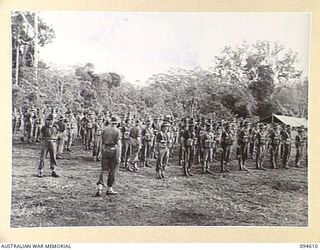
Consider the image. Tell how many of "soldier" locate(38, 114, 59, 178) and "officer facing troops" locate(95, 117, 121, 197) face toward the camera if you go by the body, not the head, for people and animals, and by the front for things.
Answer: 1

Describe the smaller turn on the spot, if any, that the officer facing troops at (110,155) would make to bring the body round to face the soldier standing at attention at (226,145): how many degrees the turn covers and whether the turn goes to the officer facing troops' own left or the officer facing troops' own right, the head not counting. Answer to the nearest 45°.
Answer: approximately 45° to the officer facing troops' own right

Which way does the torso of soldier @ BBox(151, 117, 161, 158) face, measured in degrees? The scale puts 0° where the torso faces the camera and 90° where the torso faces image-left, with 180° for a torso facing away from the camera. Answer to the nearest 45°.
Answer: approximately 45°

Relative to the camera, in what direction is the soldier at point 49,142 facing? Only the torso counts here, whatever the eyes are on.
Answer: toward the camera

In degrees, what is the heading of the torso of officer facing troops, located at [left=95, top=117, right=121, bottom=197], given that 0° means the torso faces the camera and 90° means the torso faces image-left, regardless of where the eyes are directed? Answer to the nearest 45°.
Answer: approximately 225°

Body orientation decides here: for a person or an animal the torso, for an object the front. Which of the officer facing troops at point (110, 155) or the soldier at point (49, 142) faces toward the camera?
the soldier

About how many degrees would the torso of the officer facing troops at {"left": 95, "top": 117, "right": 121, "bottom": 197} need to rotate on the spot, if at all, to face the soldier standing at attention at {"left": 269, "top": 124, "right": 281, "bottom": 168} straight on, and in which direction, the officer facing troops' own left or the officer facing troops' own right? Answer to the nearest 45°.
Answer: approximately 45° to the officer facing troops' own right
